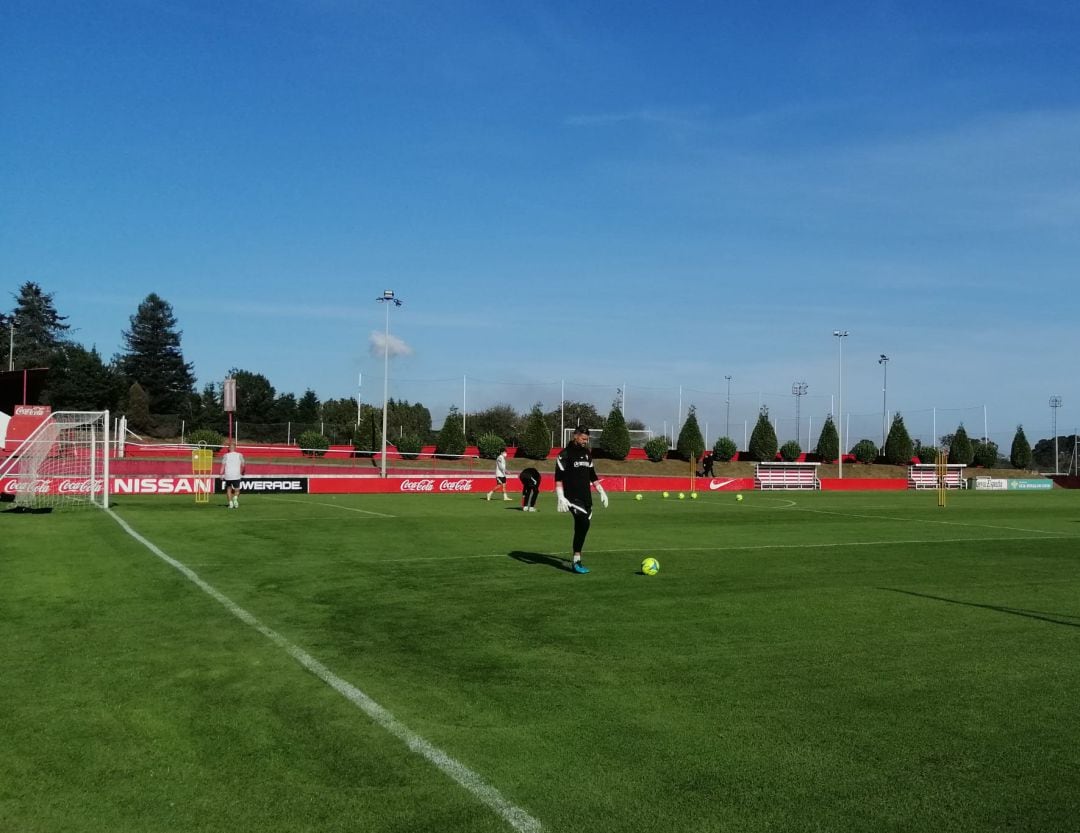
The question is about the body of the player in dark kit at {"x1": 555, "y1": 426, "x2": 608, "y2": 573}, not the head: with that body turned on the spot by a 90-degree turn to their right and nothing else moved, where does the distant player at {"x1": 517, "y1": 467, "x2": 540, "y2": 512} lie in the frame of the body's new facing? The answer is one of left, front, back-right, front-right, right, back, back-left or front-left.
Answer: back-right

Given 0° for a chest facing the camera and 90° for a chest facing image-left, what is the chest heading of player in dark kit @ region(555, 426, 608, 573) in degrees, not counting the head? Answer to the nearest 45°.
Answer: approximately 315°
